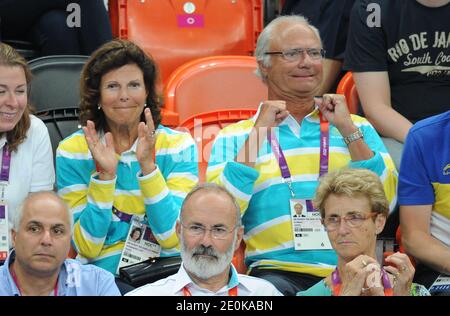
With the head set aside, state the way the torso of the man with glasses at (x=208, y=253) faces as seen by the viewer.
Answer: toward the camera

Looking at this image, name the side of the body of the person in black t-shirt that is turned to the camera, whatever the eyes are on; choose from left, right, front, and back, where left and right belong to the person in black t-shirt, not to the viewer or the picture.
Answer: front

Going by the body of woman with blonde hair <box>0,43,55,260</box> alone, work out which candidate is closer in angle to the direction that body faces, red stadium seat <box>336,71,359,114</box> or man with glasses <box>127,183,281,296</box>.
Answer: the man with glasses

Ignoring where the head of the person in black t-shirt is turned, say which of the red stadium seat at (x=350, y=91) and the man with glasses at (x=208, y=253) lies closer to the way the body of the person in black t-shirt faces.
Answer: the man with glasses

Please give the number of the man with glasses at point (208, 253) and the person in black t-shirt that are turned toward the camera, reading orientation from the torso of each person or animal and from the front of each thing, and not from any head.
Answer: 2

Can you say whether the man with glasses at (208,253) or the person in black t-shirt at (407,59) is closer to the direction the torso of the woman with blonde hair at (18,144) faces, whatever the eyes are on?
the man with glasses

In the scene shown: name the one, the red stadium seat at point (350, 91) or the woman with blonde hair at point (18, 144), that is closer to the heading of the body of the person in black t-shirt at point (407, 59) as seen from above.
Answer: the woman with blonde hair

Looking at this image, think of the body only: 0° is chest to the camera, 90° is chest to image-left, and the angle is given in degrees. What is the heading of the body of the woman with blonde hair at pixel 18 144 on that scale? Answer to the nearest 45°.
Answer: approximately 45°

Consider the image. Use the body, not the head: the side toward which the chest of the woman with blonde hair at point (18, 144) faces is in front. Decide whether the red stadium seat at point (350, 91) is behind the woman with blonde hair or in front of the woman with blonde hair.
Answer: behind

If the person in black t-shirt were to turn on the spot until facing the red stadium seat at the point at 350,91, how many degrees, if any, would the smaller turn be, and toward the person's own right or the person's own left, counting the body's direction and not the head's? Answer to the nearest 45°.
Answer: approximately 135° to the person's own right
